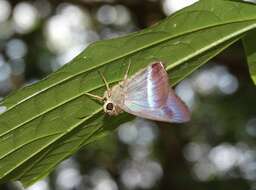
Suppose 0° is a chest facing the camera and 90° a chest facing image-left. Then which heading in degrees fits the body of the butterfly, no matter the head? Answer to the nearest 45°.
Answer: approximately 90°
